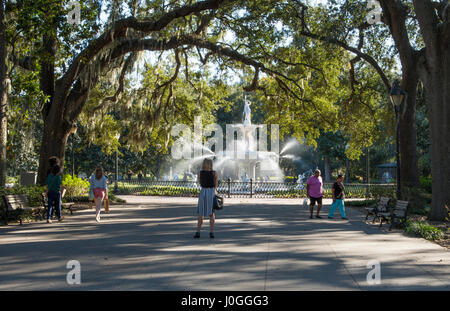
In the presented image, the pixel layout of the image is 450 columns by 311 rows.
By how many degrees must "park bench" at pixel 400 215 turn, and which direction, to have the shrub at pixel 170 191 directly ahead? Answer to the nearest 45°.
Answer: approximately 45° to its right

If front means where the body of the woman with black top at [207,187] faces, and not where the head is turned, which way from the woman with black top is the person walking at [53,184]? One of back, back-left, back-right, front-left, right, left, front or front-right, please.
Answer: front-left

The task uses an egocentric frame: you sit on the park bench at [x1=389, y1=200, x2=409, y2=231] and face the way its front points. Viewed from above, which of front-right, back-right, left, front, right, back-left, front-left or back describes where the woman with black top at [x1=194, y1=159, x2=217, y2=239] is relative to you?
front-left

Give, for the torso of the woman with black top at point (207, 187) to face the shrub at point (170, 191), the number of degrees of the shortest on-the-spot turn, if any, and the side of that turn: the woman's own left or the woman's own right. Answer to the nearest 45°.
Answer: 0° — they already face it

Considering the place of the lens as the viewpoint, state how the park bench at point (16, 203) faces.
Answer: facing the viewer and to the right of the viewer

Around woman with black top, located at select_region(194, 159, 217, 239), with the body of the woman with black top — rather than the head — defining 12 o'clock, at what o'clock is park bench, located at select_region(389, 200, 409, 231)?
The park bench is roughly at 2 o'clock from the woman with black top.

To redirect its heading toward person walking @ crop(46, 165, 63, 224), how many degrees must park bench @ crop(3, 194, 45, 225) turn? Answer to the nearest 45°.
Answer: approximately 45° to its left

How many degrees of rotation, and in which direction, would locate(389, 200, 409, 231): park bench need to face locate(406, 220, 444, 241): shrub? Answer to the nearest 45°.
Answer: approximately 90° to its left

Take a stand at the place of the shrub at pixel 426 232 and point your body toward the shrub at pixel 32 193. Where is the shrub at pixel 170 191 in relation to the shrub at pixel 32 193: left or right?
right

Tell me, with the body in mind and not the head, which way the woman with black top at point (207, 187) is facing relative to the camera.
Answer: away from the camera

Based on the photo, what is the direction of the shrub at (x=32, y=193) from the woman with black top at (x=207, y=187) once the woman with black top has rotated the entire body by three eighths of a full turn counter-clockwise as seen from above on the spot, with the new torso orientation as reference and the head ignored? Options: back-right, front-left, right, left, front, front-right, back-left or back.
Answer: right

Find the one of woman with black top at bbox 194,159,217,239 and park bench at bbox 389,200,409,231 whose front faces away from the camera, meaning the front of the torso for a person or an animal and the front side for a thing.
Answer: the woman with black top

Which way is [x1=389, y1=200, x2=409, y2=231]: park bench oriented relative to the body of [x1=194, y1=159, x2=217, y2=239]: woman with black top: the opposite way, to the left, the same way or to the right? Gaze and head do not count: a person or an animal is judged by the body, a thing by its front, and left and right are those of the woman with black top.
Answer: to the left

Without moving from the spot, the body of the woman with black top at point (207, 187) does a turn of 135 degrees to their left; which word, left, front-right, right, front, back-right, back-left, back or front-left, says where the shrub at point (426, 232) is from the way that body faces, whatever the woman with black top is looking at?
back-left

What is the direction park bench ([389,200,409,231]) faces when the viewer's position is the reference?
facing to the left of the viewer

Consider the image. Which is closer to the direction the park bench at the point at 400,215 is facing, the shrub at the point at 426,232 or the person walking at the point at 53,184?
the person walking

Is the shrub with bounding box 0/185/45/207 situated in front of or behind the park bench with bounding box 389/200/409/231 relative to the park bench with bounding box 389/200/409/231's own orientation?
in front
